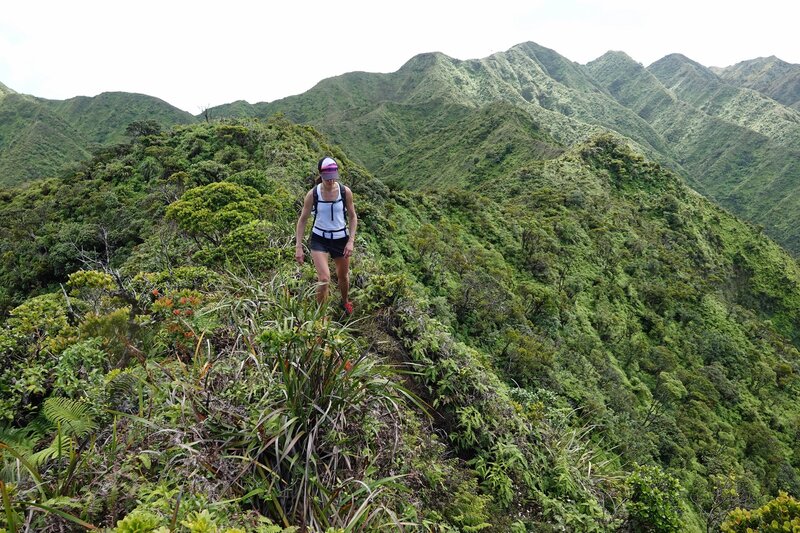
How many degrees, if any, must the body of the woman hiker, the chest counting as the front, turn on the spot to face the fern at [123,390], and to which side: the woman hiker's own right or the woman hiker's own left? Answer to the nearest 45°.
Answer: approximately 45° to the woman hiker's own right

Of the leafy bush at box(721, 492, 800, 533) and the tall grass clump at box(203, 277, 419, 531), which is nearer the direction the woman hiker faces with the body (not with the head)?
the tall grass clump

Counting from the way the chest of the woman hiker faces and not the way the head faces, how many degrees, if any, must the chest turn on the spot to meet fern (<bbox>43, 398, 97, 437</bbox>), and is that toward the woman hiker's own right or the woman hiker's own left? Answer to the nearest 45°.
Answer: approximately 45° to the woman hiker's own right

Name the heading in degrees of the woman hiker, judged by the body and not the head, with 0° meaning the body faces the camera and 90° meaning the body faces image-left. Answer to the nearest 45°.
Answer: approximately 0°

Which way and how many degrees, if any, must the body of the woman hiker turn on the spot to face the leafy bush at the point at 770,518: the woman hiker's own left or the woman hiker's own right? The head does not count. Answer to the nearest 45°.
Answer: approximately 45° to the woman hiker's own left
